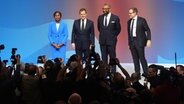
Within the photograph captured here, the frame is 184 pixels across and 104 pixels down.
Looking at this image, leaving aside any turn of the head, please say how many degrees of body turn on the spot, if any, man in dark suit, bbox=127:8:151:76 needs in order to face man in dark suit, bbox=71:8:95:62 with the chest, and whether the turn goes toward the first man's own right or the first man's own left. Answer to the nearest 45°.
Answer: approximately 45° to the first man's own right

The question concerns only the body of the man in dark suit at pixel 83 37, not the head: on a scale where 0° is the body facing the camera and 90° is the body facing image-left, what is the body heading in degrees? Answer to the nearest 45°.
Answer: approximately 0°

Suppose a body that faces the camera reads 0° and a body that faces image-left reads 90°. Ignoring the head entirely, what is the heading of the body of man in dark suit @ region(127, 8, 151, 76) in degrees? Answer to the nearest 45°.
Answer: approximately 45°

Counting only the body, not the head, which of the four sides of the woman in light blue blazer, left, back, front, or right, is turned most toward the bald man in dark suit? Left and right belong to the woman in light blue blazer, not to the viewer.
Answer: left
